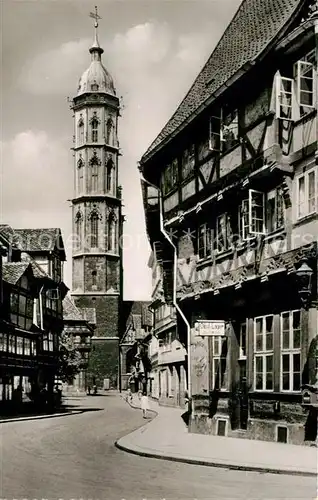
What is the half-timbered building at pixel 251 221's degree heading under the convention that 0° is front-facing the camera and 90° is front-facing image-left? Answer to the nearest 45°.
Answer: approximately 45°

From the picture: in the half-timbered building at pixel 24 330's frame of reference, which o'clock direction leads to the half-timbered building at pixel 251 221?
the half-timbered building at pixel 251 221 is roughly at 1 o'clock from the half-timbered building at pixel 24 330.

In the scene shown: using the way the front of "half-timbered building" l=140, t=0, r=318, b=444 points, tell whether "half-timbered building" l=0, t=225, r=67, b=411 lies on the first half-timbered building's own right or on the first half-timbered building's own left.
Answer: on the first half-timbered building's own right

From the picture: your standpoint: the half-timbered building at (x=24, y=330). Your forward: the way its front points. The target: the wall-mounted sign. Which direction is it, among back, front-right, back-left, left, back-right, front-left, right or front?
front-right

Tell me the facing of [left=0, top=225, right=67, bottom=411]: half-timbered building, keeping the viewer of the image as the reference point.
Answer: facing the viewer and to the right of the viewer

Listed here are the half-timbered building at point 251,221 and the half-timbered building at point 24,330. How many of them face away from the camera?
0

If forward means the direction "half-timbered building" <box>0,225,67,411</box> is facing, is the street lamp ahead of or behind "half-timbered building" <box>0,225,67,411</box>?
ahead
